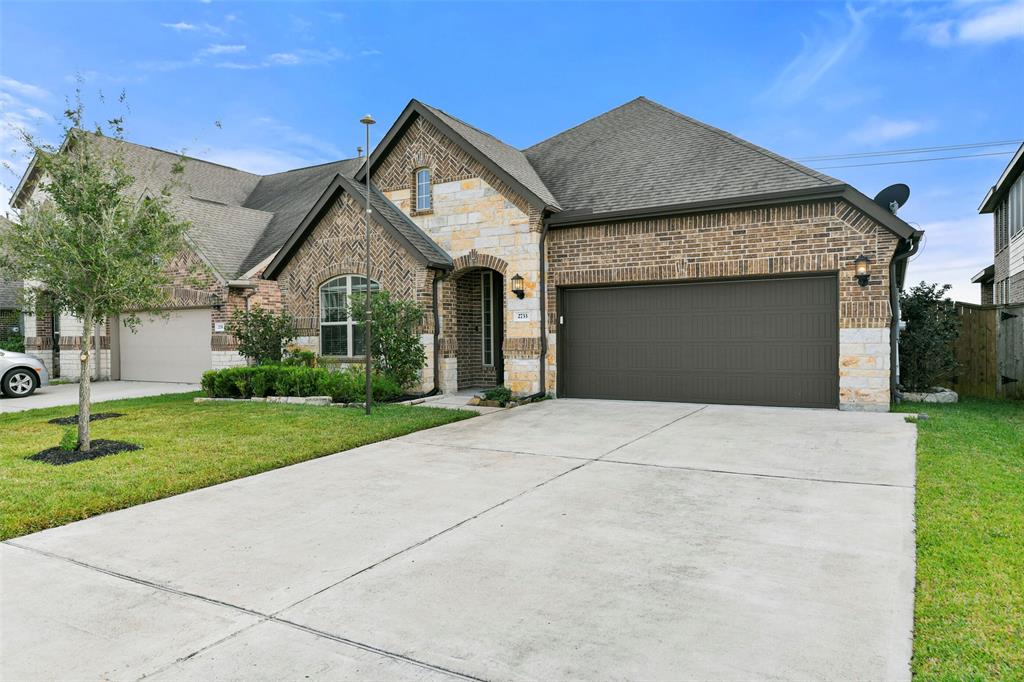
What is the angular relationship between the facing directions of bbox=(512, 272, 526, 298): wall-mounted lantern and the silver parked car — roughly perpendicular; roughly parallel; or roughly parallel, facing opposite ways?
roughly parallel, facing opposite ways

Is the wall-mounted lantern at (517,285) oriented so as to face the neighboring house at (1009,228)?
no

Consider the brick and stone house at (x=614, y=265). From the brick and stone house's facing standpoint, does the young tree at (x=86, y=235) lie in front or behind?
in front

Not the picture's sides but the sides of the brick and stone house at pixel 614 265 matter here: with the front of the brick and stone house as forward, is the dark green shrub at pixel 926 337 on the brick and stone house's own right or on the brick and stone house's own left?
on the brick and stone house's own left

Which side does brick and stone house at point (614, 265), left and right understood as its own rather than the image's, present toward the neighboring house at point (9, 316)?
right

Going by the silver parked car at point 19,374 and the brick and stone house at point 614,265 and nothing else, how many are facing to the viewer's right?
1

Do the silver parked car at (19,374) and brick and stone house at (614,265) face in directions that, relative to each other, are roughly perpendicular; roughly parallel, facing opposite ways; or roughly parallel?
roughly parallel, facing opposite ways

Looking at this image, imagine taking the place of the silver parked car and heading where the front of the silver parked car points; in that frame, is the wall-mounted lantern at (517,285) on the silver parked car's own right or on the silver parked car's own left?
on the silver parked car's own right

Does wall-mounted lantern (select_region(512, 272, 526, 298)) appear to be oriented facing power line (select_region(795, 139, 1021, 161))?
no

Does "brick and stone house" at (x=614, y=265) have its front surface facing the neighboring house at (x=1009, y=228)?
no

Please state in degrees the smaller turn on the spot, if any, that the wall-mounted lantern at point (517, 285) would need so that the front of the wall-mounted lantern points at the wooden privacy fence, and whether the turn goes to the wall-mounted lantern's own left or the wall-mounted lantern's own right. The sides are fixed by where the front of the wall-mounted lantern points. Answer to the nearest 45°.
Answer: approximately 135° to the wall-mounted lantern's own left

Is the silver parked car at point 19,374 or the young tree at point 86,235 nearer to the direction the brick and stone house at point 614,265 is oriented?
the young tree

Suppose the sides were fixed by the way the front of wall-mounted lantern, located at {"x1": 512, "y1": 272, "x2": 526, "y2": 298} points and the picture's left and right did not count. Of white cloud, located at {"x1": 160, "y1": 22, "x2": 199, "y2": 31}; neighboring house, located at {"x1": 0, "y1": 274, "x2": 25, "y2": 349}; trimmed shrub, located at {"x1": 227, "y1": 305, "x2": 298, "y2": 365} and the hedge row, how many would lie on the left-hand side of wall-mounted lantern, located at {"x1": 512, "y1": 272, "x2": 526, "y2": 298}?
0

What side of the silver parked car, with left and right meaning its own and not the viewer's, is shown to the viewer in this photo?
right
